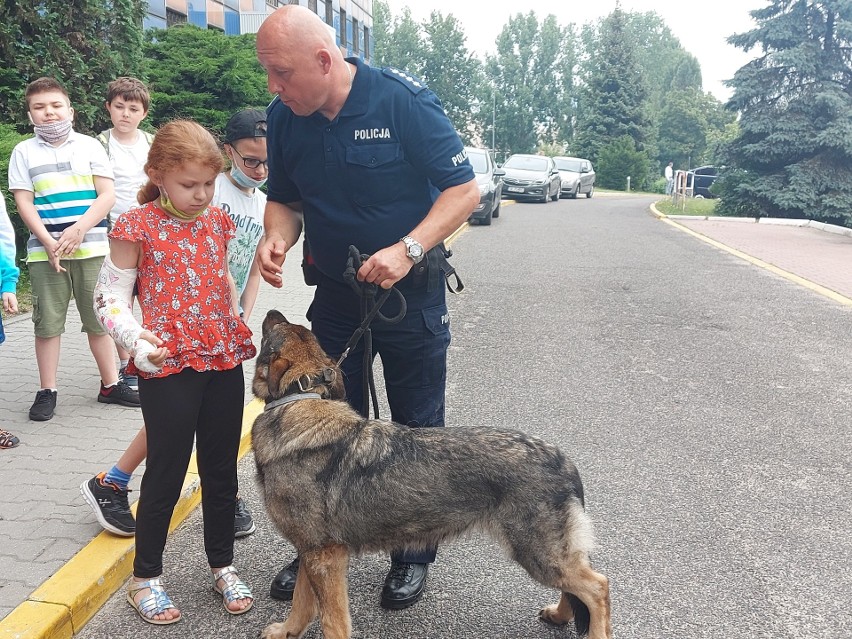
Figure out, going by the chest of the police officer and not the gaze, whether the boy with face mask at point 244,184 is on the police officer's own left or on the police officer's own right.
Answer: on the police officer's own right

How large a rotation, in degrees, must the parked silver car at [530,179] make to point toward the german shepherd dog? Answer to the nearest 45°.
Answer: approximately 45° to its left

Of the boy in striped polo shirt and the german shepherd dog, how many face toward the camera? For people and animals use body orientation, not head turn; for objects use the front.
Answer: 1

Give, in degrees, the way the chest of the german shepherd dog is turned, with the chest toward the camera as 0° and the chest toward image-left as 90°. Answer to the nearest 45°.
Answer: approximately 90°

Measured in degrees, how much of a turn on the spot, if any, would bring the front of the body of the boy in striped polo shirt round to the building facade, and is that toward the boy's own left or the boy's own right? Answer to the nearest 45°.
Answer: approximately 180°

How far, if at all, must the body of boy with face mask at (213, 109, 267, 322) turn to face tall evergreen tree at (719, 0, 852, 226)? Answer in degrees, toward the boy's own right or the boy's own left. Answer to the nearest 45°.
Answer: approximately 90° to the boy's own left
